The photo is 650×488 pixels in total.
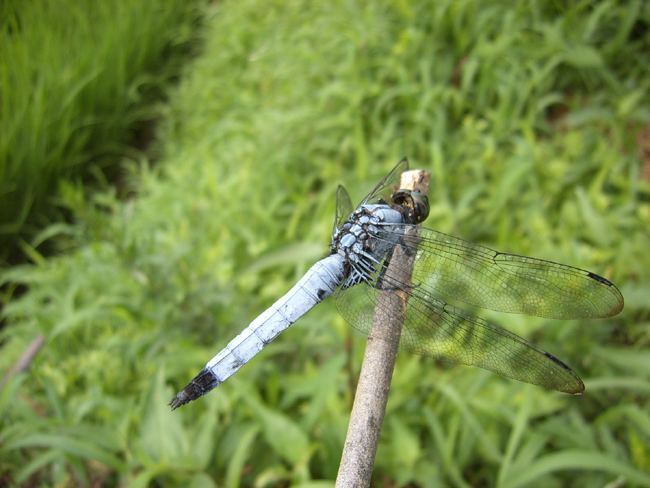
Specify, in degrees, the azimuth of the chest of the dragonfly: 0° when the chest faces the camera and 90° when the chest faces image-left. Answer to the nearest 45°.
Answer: approximately 225°
